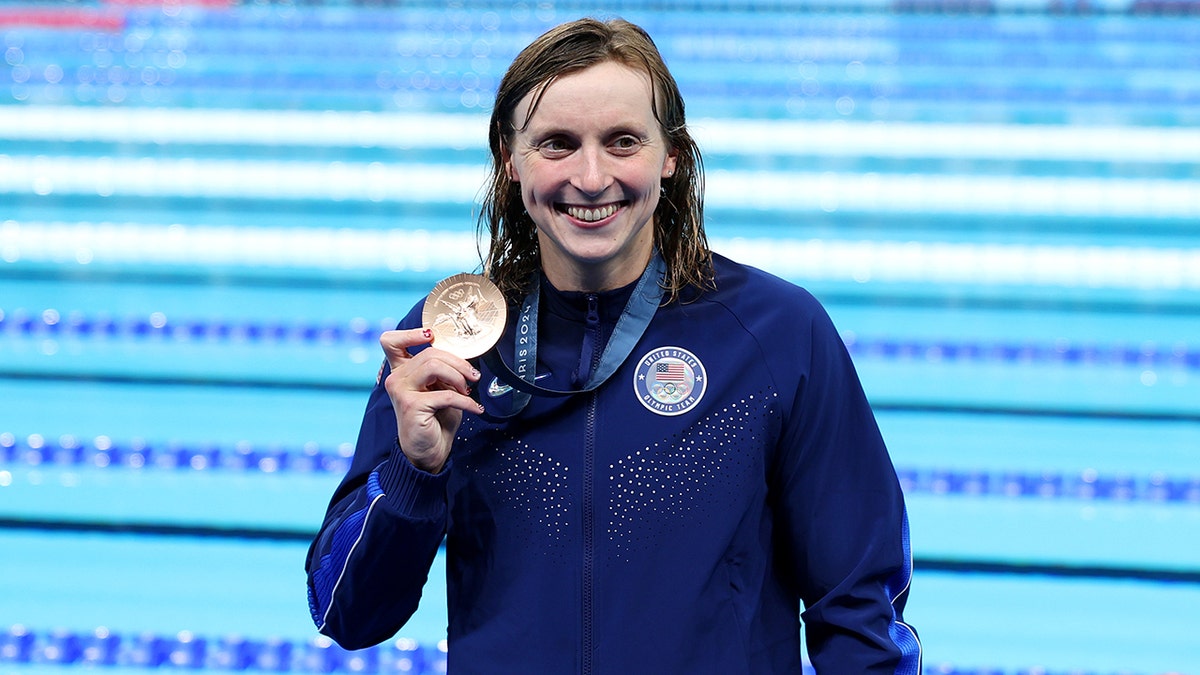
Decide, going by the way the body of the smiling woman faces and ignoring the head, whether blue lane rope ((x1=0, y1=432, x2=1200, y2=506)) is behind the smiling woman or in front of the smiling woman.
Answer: behind

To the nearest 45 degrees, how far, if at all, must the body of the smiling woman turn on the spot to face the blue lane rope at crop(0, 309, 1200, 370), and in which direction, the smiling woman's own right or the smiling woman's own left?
approximately 180°

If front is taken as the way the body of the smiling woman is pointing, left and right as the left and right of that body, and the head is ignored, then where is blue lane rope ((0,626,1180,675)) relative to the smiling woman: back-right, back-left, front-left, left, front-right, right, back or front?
back-right

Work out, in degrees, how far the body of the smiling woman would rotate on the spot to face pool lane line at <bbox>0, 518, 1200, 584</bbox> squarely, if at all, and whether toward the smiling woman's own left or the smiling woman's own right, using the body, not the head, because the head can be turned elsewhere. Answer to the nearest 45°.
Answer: approximately 135° to the smiling woman's own left
